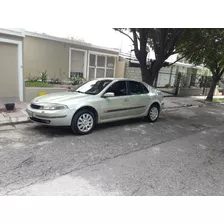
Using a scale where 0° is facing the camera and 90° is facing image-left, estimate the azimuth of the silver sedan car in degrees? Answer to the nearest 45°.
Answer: approximately 45°

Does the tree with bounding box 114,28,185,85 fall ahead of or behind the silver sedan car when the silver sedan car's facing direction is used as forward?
behind
